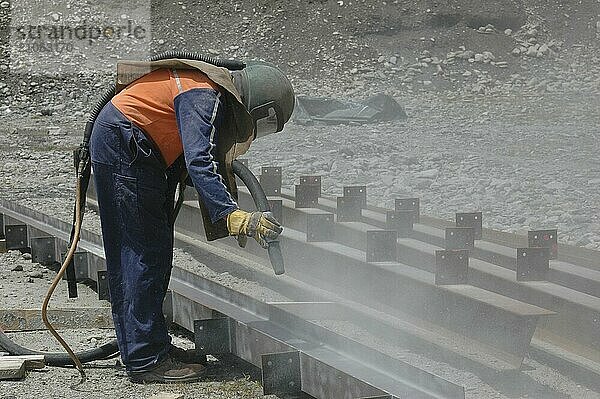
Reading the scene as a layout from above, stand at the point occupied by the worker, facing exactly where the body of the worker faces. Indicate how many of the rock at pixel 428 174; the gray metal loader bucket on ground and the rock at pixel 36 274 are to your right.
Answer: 0

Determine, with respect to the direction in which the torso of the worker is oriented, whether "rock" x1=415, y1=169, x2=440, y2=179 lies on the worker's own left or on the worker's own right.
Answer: on the worker's own left

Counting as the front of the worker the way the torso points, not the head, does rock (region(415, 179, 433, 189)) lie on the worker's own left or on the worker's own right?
on the worker's own left

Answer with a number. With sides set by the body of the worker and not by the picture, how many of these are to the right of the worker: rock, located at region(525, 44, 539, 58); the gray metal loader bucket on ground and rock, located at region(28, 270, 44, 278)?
0

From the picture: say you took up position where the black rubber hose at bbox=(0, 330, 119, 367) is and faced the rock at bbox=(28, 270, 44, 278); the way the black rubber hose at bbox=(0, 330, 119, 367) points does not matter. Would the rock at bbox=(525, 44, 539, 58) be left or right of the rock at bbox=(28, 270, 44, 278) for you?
right

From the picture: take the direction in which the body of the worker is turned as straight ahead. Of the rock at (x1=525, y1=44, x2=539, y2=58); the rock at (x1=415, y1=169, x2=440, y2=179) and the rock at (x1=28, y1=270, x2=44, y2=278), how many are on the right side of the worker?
0

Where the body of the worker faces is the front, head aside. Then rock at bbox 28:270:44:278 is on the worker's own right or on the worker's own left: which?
on the worker's own left

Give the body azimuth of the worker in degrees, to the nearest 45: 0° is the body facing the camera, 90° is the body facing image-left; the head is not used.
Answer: approximately 270°

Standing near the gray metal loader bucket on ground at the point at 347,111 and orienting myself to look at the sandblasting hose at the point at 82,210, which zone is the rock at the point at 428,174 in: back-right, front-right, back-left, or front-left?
front-left
